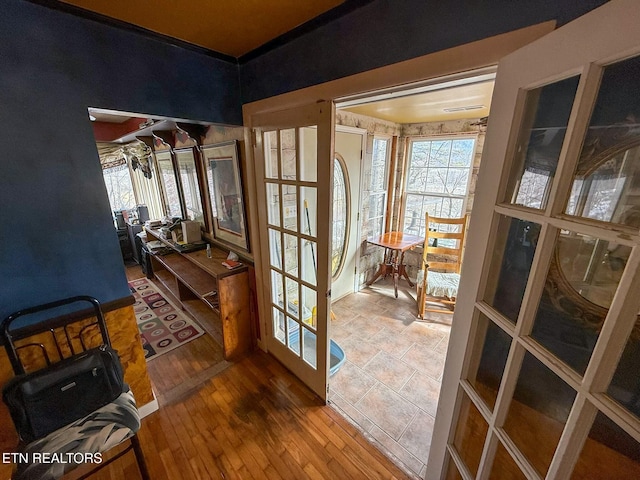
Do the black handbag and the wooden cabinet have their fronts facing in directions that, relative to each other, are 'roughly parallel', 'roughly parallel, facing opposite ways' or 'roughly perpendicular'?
roughly perpendicular

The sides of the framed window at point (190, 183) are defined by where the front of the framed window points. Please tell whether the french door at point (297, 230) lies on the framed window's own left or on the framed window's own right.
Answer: on the framed window's own left
